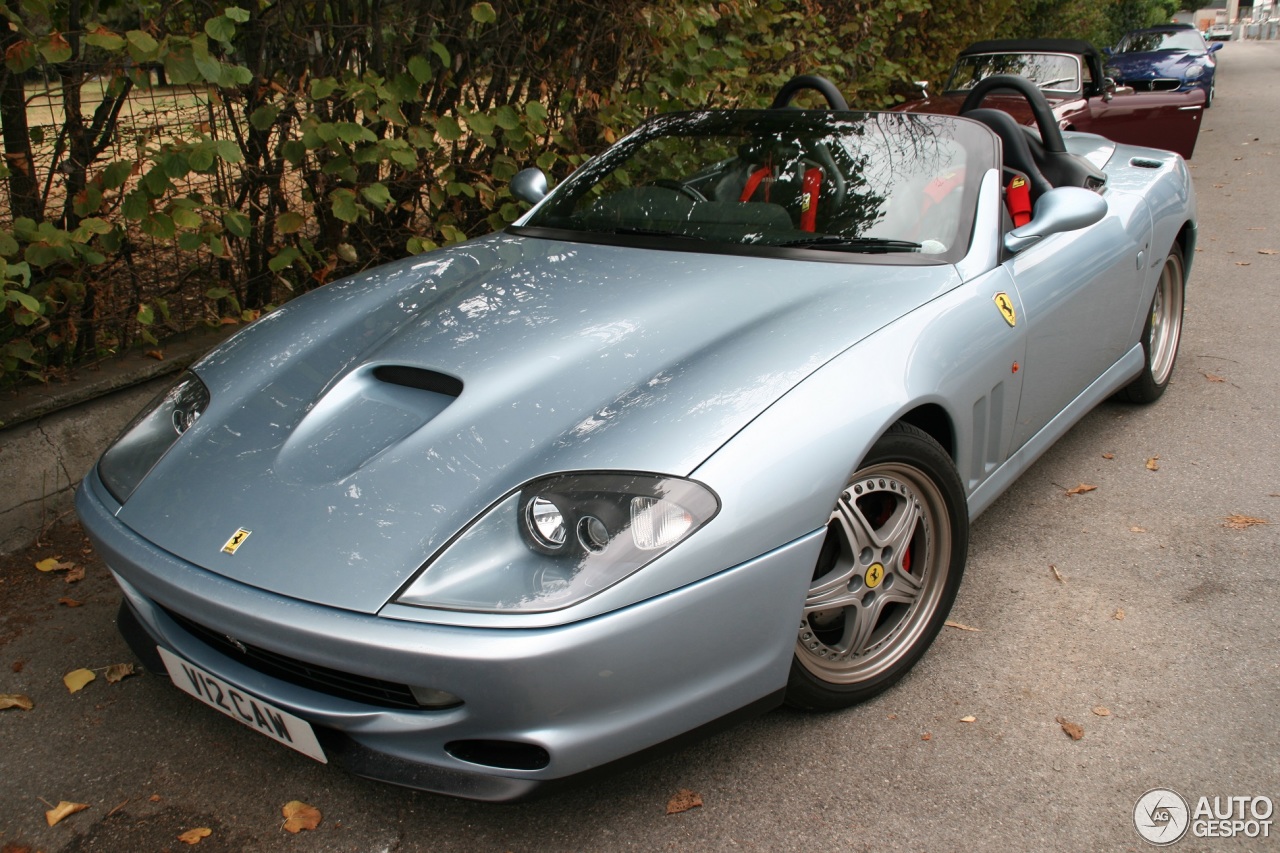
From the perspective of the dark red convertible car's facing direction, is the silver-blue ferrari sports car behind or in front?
in front

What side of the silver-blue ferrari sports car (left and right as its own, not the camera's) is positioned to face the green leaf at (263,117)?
right

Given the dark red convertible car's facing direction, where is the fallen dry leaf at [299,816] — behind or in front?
in front

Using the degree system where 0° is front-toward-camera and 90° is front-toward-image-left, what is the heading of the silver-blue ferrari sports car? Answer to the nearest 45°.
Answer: approximately 45°

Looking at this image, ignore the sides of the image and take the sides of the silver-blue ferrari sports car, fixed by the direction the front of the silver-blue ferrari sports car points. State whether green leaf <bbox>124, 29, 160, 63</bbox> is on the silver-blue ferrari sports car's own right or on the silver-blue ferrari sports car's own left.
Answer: on the silver-blue ferrari sports car's own right

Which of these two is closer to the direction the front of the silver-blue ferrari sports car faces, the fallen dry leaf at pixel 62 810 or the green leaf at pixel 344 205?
the fallen dry leaf

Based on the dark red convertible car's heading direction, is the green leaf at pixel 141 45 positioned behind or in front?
in front

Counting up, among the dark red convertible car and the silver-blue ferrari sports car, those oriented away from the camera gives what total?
0

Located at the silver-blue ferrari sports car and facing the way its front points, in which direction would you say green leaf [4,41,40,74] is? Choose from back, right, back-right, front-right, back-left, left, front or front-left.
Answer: right
